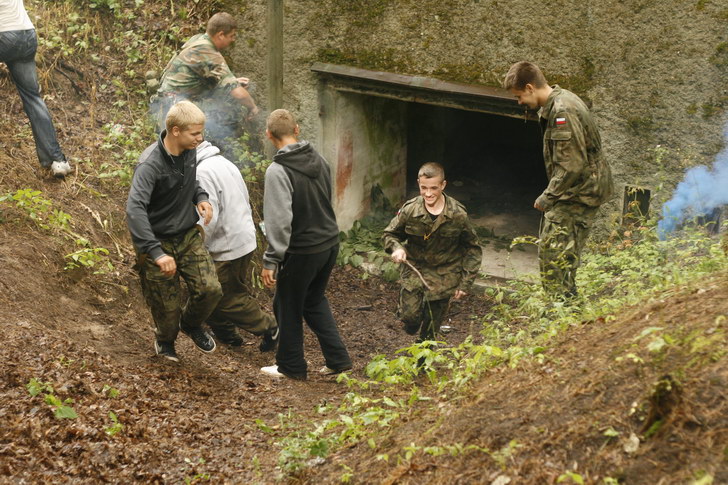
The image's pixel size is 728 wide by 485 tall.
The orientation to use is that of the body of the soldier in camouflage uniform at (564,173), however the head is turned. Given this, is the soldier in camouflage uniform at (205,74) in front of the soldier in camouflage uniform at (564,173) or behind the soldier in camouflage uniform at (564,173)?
in front

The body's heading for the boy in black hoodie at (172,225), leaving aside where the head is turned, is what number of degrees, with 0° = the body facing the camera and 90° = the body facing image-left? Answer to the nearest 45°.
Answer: approximately 315°

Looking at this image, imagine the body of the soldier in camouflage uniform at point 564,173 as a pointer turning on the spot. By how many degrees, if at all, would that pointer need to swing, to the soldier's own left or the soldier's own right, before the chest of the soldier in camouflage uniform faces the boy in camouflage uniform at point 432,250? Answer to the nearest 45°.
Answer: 0° — they already face them

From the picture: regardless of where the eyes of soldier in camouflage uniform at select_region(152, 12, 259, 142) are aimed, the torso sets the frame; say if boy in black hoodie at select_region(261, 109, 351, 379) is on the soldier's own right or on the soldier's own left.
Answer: on the soldier's own right

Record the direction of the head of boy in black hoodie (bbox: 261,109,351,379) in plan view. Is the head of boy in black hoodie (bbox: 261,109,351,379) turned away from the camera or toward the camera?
away from the camera

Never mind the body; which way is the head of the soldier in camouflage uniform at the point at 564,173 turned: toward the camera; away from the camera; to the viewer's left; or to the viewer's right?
to the viewer's left

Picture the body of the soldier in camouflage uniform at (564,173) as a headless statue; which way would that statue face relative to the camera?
to the viewer's left

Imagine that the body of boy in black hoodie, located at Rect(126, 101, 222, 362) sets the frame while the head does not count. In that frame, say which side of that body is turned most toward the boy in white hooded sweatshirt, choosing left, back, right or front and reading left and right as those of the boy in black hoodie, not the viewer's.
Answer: left

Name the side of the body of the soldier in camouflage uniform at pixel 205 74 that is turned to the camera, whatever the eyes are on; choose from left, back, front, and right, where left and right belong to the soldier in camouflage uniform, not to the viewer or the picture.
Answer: right

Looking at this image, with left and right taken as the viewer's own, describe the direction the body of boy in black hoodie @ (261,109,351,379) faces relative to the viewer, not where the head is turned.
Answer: facing away from the viewer and to the left of the viewer

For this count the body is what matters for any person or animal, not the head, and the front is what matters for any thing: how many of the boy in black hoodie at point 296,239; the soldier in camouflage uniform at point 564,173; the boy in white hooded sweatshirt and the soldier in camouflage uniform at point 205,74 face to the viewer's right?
1
